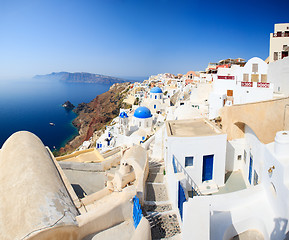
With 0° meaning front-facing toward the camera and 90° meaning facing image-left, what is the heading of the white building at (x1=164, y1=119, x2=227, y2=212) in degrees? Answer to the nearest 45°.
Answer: approximately 0°

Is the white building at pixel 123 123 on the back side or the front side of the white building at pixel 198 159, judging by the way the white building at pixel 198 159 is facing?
on the back side

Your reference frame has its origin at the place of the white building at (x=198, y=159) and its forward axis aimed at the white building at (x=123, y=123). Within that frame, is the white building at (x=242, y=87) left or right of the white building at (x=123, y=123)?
right

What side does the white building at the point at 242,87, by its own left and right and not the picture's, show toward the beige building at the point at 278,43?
left

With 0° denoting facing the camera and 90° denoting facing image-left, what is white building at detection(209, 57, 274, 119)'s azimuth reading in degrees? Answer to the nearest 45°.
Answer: approximately 0°

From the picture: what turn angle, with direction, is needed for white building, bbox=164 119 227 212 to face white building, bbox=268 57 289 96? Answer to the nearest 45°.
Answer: approximately 135° to its left

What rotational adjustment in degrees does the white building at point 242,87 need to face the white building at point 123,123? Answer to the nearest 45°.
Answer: approximately 135° to its right

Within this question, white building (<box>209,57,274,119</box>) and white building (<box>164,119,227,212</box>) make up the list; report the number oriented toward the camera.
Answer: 2

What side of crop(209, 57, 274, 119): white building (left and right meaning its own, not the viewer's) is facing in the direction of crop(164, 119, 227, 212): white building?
front
